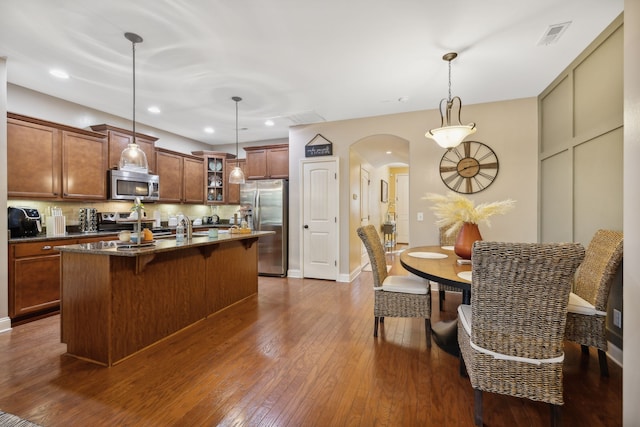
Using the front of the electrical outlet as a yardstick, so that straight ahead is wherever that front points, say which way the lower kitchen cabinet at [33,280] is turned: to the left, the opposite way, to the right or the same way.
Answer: the opposite way

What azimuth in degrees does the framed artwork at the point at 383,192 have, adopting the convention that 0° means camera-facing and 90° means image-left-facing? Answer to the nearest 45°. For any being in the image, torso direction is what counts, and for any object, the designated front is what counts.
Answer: approximately 270°

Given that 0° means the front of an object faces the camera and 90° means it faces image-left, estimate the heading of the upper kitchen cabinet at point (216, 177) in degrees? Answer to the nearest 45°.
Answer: approximately 0°

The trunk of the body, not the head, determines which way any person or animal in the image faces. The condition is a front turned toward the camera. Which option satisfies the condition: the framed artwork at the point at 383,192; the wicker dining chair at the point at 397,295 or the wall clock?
the wall clock

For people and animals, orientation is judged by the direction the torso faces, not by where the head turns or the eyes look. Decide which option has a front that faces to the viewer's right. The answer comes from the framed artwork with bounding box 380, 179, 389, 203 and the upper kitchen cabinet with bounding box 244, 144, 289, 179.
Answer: the framed artwork

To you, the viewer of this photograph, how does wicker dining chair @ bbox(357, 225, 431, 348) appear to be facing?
facing to the right of the viewer

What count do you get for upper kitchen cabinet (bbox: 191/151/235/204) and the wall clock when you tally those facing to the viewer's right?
0

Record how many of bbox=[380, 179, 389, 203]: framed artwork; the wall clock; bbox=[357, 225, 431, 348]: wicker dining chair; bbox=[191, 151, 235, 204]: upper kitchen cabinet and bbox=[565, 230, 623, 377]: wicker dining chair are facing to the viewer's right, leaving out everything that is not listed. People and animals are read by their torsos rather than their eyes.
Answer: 2

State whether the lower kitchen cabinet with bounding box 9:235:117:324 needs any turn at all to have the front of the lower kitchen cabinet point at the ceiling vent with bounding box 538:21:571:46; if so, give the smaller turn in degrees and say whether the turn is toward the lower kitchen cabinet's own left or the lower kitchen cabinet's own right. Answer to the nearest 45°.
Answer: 0° — it already faces it

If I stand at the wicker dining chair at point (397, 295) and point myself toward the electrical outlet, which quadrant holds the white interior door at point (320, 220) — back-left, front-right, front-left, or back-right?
back-left

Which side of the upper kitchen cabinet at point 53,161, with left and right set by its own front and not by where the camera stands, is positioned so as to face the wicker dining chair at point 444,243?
front

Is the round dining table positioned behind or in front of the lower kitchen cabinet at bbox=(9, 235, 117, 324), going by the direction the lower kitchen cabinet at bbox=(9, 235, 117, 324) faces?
in front
